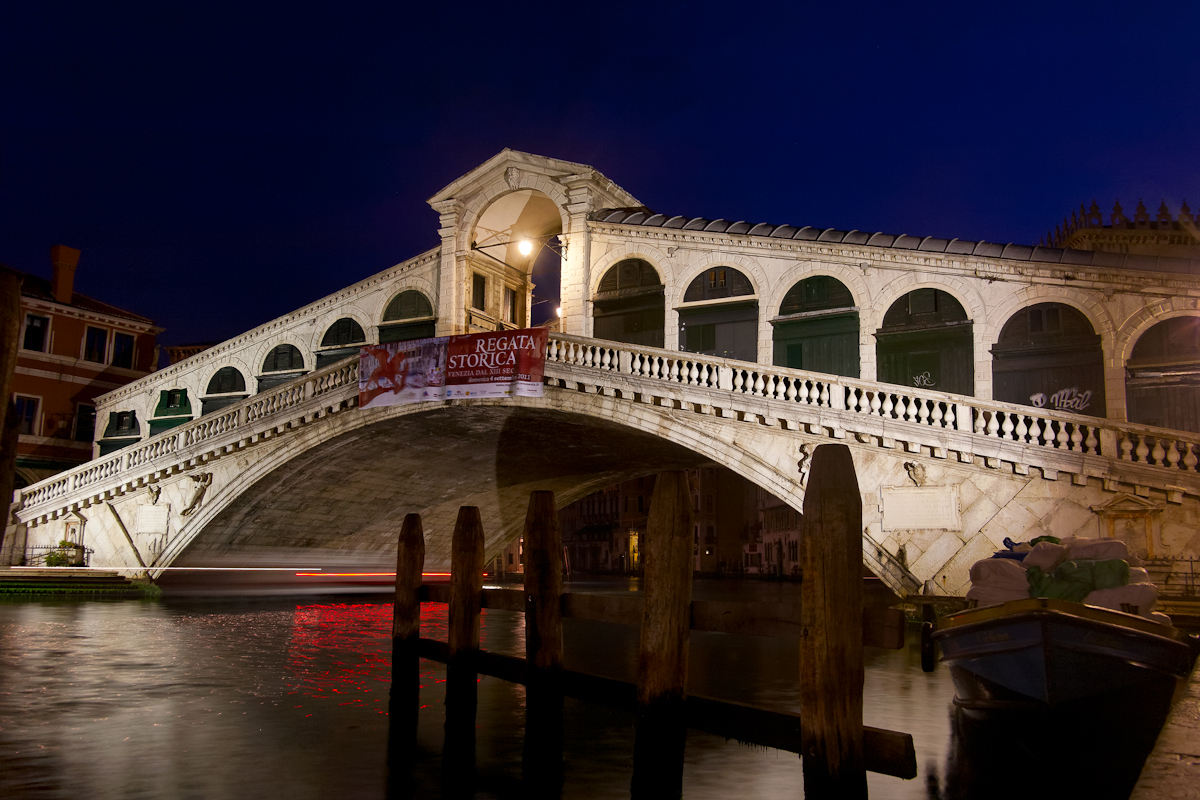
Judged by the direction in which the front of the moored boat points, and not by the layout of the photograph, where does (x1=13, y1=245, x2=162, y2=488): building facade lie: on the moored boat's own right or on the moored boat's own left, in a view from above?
on the moored boat's own right

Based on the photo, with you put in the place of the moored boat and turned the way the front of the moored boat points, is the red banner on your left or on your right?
on your right

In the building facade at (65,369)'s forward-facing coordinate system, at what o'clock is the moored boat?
The moored boat is roughly at 1 o'clock from the building facade.

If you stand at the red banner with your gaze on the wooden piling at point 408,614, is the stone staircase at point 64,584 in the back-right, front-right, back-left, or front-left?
back-right

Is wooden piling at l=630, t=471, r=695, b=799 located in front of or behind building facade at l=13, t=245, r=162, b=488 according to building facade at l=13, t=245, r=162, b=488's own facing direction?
in front

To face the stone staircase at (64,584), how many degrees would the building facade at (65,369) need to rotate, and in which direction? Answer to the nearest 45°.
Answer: approximately 45° to its right

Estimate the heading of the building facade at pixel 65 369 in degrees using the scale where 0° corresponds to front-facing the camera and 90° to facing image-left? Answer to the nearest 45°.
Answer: approximately 315°

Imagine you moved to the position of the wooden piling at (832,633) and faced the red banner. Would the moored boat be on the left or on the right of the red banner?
right

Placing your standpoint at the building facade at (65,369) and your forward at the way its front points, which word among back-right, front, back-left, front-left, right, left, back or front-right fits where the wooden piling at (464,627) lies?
front-right
